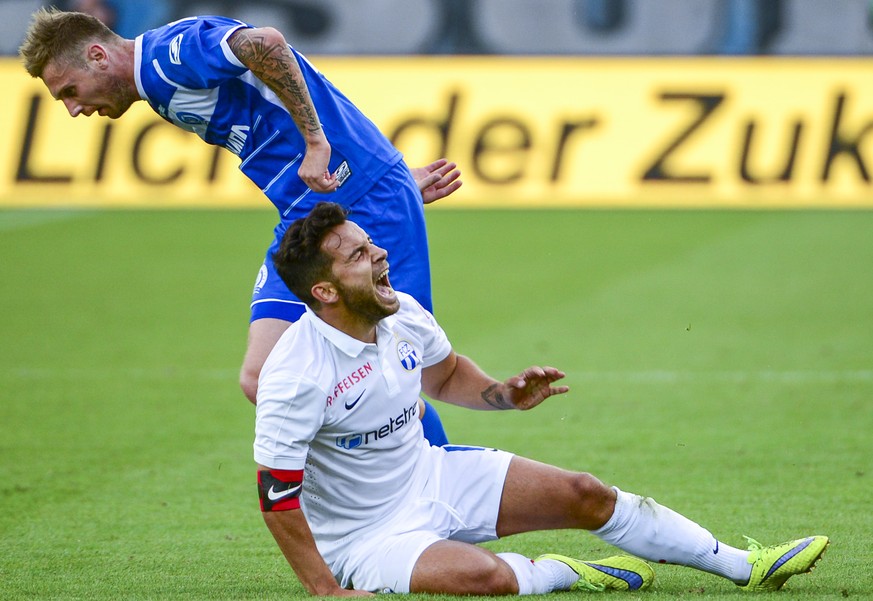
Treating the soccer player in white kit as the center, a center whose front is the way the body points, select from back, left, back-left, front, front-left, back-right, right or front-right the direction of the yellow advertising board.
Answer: back-left

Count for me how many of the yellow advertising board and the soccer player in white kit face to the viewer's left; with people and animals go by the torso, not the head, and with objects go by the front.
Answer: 0

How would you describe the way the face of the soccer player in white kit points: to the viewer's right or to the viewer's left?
to the viewer's right

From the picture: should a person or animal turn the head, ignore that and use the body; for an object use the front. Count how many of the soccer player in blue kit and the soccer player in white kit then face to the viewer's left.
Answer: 1

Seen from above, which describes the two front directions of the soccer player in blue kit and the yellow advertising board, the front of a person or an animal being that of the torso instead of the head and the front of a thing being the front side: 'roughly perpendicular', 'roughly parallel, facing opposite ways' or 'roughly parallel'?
roughly perpendicular

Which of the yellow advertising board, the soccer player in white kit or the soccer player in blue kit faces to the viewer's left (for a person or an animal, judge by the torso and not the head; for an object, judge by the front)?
the soccer player in blue kit

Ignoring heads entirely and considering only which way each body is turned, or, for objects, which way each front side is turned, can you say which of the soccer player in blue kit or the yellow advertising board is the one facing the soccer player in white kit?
the yellow advertising board

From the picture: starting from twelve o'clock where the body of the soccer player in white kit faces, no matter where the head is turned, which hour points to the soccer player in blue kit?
The soccer player in blue kit is roughly at 6 o'clock from the soccer player in white kit.

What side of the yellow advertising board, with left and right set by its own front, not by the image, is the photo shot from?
front

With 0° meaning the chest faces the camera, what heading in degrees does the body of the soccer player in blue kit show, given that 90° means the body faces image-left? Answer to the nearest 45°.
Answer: approximately 90°

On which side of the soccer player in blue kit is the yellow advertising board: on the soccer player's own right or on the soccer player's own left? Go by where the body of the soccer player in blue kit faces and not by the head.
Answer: on the soccer player's own right
